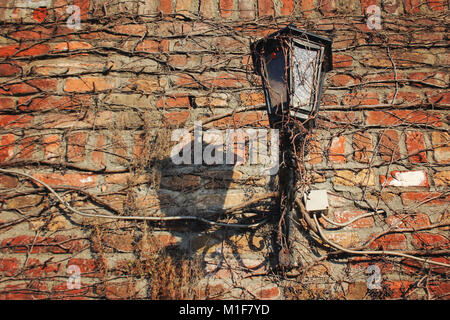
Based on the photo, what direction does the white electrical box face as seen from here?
toward the camera

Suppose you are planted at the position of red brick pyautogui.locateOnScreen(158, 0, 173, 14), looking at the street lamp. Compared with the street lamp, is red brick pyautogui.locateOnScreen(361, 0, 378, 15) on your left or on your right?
left

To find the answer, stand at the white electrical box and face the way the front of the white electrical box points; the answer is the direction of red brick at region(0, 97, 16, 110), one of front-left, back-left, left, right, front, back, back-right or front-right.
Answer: right

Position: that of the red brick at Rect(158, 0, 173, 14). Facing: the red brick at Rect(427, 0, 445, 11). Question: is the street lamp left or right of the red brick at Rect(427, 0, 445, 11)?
right

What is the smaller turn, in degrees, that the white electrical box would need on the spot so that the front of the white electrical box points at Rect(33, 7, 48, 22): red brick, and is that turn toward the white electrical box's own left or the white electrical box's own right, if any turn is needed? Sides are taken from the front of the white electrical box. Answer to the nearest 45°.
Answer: approximately 90° to the white electrical box's own right
